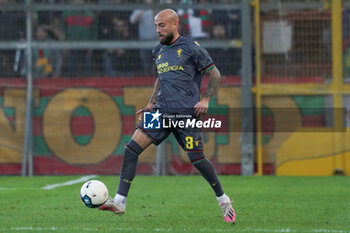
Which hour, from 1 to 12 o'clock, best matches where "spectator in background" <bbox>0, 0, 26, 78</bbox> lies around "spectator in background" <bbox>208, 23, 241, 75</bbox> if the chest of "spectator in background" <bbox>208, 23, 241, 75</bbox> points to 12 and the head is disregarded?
"spectator in background" <bbox>0, 0, 26, 78</bbox> is roughly at 3 o'clock from "spectator in background" <bbox>208, 23, 241, 75</bbox>.

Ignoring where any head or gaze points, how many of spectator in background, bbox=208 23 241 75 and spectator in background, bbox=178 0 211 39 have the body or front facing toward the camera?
2

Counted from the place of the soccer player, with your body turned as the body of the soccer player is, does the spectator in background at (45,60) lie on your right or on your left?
on your right

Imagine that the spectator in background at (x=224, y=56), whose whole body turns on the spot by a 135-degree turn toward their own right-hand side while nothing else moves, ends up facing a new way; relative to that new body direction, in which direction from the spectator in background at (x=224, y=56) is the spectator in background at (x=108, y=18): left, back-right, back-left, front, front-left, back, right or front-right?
front-left

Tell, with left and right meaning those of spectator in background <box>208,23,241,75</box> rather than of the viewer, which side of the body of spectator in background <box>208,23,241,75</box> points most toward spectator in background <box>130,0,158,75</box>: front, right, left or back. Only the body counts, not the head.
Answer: right

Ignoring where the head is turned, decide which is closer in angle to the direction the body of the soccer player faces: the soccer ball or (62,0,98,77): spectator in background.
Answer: the soccer ball

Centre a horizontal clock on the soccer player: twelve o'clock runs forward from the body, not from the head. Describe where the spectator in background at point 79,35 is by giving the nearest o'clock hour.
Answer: The spectator in background is roughly at 4 o'clock from the soccer player.

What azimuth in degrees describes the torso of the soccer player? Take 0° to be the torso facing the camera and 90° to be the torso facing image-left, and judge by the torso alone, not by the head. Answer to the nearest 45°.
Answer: approximately 45°

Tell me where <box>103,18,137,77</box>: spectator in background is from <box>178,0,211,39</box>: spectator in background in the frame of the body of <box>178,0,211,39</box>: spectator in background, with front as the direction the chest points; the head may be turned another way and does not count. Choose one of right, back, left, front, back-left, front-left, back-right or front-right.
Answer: right

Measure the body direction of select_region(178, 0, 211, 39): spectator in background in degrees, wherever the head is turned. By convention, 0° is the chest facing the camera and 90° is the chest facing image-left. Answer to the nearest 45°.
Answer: approximately 0°

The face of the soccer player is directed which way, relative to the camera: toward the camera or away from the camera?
toward the camera

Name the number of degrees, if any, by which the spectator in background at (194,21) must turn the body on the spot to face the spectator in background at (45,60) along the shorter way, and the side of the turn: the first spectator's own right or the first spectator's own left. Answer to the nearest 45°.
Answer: approximately 90° to the first spectator's own right

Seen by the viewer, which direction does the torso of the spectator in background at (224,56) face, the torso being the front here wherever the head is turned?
toward the camera

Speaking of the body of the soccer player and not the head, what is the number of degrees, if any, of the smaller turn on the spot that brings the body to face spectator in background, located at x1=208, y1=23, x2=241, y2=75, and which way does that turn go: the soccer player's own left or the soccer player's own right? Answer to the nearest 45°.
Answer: approximately 135° to the soccer player's own right

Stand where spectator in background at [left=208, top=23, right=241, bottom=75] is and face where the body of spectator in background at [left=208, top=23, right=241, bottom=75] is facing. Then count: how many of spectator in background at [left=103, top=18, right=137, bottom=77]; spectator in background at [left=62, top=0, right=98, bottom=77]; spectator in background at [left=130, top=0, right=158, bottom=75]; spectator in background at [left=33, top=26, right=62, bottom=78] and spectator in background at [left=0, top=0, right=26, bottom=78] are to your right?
5

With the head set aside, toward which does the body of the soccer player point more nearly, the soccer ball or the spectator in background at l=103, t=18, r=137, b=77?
the soccer ball
